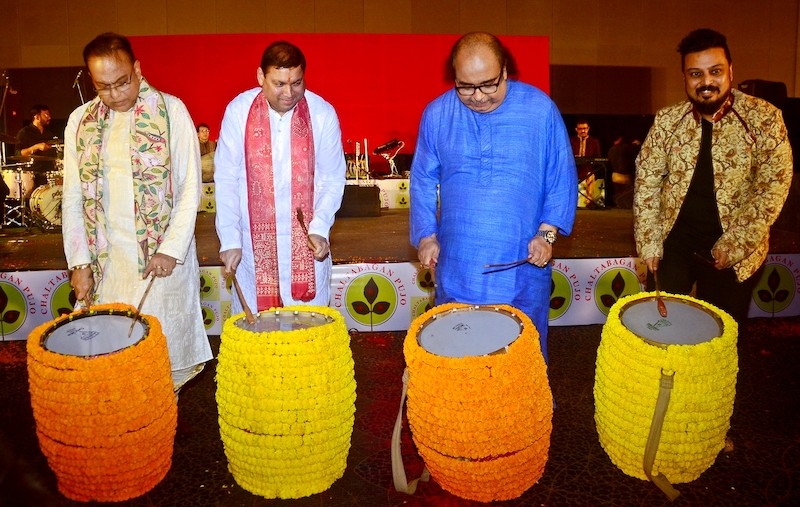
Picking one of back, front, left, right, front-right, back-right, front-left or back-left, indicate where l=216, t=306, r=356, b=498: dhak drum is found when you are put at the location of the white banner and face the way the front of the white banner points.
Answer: front

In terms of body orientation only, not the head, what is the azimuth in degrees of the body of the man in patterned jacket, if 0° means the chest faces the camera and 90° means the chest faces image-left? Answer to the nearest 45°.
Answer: approximately 0°

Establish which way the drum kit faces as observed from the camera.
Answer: facing the viewer and to the right of the viewer

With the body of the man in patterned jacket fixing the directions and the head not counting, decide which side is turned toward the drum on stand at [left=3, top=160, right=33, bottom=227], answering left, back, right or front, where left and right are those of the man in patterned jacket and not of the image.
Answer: right

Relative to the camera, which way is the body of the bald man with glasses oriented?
toward the camera

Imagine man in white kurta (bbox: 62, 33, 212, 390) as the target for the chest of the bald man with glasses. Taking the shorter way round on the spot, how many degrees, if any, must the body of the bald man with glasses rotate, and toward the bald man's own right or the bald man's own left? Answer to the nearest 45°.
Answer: approximately 90° to the bald man's own right

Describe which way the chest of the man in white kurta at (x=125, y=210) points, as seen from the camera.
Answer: toward the camera

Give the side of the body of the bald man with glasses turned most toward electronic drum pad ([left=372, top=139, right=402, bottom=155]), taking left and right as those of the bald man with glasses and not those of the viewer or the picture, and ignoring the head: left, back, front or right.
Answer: back

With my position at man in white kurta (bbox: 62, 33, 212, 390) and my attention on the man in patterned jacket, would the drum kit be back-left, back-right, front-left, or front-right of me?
back-left
